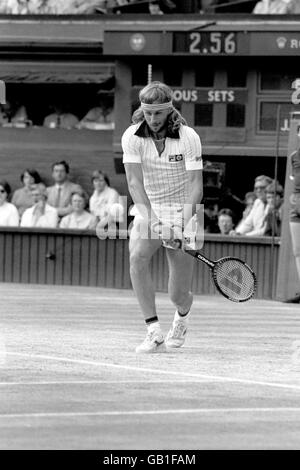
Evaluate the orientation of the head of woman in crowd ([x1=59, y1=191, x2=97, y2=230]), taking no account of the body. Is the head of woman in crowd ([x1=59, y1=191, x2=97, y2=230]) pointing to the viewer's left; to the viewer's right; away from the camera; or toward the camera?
toward the camera

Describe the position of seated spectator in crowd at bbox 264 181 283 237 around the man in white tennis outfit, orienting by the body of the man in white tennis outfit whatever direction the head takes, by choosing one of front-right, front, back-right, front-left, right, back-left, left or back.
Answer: back

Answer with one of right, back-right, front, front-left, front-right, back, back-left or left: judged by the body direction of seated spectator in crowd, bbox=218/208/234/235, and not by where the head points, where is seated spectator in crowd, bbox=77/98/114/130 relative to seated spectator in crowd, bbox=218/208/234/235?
back-right

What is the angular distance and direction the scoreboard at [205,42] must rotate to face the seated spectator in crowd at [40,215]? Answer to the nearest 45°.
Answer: approximately 90° to its right

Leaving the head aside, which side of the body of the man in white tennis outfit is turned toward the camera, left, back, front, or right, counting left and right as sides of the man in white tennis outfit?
front

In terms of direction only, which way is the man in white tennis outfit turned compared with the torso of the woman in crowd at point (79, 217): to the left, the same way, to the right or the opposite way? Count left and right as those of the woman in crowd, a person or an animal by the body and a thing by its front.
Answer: the same way

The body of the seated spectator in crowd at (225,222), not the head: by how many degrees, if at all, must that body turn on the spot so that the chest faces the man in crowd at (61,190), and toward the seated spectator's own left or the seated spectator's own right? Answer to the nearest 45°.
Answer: approximately 135° to the seated spectator's own right

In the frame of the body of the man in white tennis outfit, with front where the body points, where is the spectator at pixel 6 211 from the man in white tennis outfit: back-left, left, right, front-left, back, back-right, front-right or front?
back

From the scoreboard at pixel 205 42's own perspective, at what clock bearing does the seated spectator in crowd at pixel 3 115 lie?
The seated spectator in crowd is roughly at 4 o'clock from the scoreboard.

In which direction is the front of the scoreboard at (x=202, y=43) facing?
toward the camera

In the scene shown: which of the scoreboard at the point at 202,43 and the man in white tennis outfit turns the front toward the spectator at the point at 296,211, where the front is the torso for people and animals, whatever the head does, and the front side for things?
the scoreboard

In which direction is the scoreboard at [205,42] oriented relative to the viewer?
toward the camera

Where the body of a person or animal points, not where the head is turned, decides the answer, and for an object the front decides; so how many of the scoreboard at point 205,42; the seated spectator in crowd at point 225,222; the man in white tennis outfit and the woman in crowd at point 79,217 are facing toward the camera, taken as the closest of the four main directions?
4
